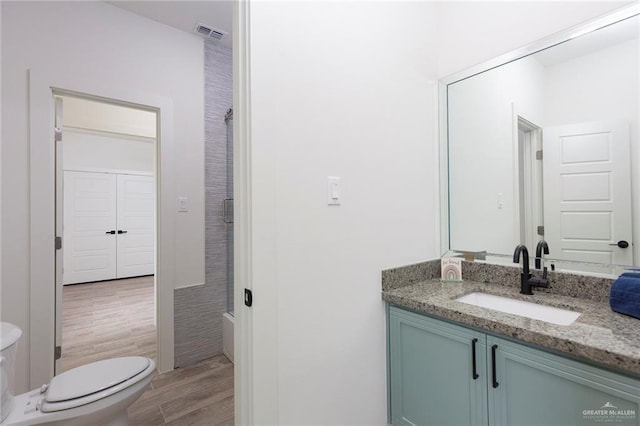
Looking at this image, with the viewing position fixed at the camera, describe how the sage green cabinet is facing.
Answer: facing the viewer and to the left of the viewer

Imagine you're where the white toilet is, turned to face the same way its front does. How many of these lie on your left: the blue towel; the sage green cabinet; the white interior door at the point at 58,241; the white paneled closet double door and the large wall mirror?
2

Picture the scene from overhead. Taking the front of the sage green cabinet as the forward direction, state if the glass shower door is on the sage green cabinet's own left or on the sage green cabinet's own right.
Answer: on the sage green cabinet's own right

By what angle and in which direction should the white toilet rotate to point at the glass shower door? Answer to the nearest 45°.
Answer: approximately 45° to its left

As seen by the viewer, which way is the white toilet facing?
to the viewer's right

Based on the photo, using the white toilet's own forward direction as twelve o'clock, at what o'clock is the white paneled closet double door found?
The white paneled closet double door is roughly at 9 o'clock from the white toilet.

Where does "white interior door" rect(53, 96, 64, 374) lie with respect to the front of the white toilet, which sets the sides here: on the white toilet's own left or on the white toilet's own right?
on the white toilet's own left

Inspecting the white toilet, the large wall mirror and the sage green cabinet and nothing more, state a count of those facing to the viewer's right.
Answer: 1

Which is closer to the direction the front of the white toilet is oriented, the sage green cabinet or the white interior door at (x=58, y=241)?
the sage green cabinet

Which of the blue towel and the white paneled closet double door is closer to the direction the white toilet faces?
the blue towel
